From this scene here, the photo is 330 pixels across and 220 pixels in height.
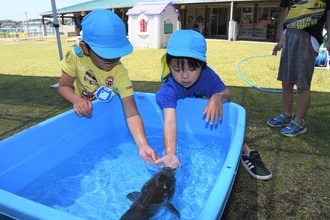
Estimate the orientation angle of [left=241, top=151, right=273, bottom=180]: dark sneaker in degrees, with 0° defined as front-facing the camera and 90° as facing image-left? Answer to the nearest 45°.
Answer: approximately 315°

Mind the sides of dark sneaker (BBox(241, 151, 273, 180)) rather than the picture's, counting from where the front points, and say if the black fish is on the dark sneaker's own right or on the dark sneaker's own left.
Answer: on the dark sneaker's own right

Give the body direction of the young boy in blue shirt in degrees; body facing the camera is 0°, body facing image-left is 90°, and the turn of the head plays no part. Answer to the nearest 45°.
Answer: approximately 0°

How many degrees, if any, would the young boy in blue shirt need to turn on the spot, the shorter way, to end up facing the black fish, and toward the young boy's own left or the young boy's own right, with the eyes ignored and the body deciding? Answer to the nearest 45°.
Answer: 0° — they already face it
